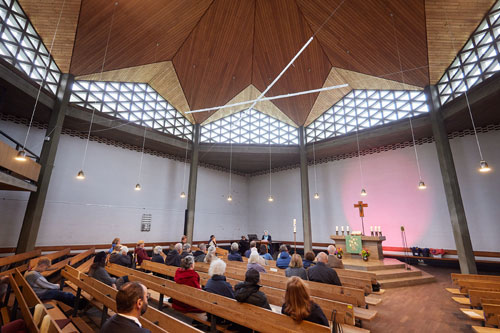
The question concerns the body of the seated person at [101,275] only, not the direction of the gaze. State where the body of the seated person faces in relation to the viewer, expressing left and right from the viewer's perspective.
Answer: facing to the right of the viewer

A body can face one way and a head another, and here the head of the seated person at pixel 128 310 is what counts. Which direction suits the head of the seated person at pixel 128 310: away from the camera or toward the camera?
away from the camera

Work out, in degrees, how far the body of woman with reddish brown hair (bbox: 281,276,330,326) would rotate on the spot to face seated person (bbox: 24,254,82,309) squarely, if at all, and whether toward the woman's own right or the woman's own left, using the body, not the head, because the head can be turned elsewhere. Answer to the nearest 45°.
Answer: approximately 135° to the woman's own left

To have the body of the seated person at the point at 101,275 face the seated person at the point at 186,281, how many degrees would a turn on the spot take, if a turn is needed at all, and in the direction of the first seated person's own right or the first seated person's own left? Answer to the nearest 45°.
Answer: approximately 45° to the first seated person's own right

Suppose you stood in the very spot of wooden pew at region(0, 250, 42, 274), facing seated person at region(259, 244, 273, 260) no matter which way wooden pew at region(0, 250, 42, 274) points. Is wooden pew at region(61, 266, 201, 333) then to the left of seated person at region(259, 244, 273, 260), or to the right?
right

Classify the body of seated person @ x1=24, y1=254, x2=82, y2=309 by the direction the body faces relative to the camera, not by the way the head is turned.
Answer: to the viewer's right

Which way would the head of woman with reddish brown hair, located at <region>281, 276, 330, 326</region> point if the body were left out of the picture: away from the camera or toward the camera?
away from the camera

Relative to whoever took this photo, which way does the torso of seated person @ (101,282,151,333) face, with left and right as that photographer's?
facing away from the viewer and to the right of the viewer

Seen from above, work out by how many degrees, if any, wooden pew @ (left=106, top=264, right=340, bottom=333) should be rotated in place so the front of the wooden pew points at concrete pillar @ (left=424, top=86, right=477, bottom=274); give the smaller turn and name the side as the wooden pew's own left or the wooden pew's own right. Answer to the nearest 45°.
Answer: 0° — it already faces it

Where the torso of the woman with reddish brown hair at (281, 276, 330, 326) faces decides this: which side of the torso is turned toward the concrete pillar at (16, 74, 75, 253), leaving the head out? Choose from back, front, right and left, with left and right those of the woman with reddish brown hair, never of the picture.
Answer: left

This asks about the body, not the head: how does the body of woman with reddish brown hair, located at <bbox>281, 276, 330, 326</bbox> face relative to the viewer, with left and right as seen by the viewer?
facing away from the viewer and to the right of the viewer
